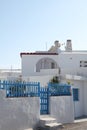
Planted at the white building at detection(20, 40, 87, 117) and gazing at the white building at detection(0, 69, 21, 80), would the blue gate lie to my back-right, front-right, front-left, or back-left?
front-left

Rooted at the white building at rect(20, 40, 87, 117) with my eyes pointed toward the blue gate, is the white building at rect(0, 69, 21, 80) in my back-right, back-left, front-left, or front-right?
back-right

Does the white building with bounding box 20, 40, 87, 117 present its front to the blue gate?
yes

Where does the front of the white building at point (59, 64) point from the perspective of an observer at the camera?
facing the viewer

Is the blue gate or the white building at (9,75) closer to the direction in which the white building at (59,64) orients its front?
the blue gate
